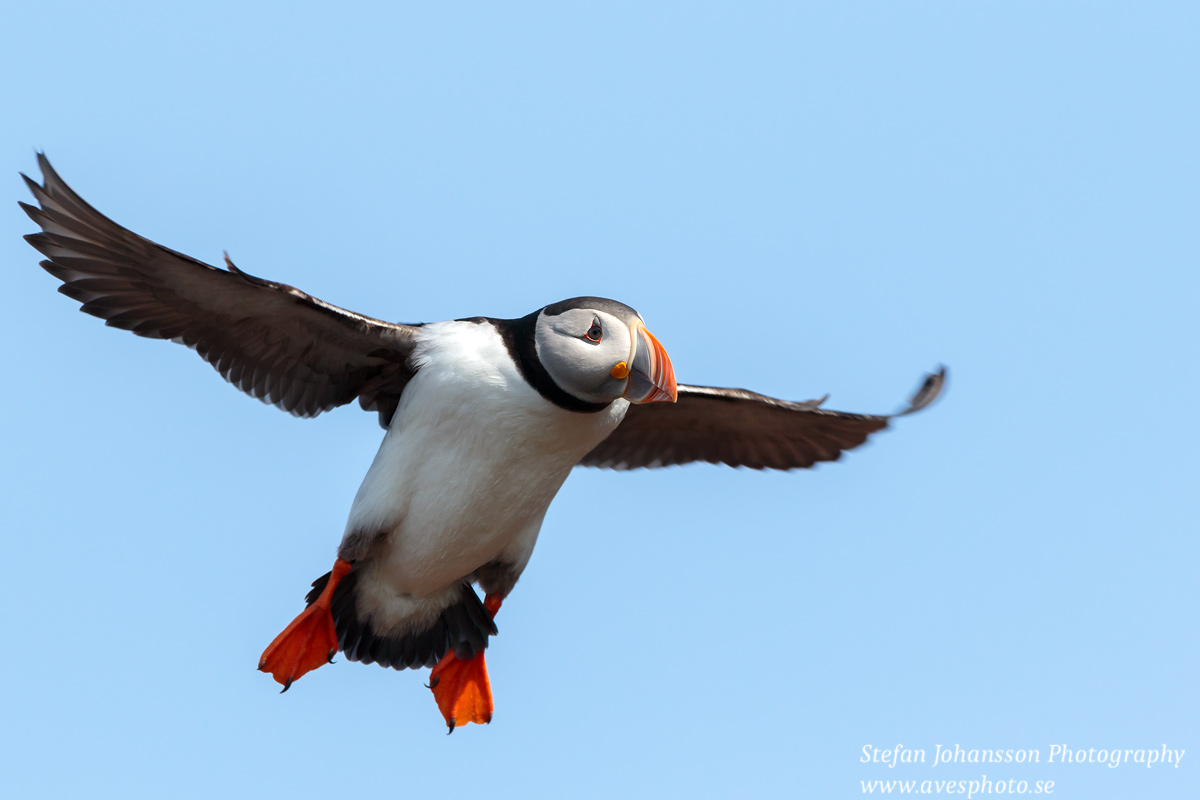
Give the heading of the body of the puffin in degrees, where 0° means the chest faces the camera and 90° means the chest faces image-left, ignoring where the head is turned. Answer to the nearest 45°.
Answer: approximately 315°
